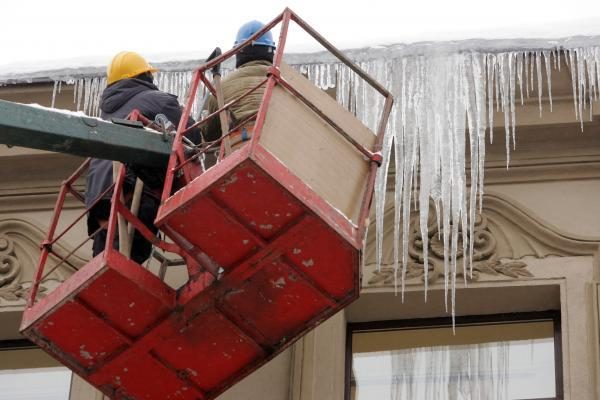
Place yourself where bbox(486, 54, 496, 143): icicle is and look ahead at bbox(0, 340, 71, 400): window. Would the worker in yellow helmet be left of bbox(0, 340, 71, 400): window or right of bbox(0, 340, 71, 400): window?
left

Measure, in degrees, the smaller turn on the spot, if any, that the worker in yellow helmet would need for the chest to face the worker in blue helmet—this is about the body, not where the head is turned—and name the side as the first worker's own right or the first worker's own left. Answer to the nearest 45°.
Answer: approximately 45° to the first worker's own right

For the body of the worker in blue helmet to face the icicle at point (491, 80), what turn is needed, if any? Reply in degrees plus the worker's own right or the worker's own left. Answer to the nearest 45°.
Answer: approximately 90° to the worker's own right

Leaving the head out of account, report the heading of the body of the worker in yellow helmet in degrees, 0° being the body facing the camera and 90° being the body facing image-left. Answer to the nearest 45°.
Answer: approximately 225°

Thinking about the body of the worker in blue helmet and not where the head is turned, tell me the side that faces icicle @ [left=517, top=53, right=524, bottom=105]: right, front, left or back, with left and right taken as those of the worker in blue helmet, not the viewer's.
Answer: right

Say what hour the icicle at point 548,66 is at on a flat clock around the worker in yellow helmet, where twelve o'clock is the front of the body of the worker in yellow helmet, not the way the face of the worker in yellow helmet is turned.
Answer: The icicle is roughly at 1 o'clock from the worker in yellow helmet.

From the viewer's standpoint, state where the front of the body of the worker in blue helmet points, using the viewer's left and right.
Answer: facing away from the viewer and to the left of the viewer

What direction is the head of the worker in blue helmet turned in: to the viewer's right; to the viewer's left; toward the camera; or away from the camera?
away from the camera
